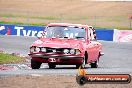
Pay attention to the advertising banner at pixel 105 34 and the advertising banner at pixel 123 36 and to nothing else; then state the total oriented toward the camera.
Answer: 2

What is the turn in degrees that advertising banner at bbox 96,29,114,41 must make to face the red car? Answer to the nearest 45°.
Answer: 0° — it already faces it

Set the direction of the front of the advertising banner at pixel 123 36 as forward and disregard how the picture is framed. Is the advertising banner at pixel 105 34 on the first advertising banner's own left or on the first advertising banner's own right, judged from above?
on the first advertising banner's own right

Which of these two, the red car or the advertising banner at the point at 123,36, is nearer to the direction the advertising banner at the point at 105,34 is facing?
the red car

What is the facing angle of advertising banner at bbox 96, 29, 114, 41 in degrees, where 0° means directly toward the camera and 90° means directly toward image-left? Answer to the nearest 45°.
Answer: approximately 0°

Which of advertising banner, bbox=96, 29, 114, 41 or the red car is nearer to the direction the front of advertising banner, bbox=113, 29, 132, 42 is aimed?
the red car

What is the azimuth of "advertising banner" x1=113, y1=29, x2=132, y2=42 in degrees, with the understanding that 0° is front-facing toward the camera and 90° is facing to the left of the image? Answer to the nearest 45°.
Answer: approximately 0°
